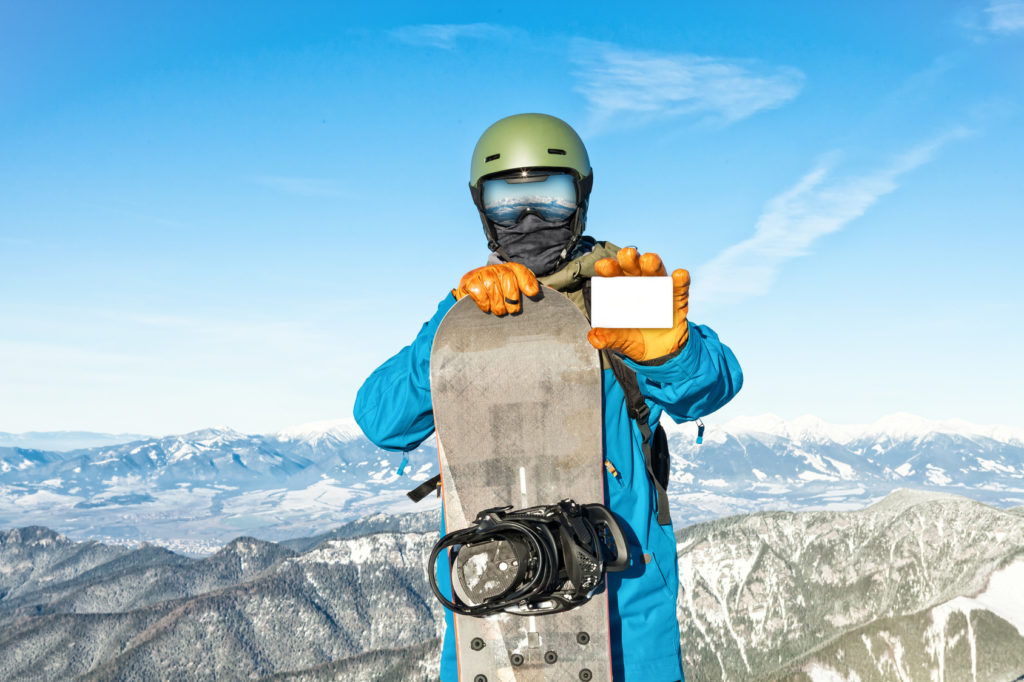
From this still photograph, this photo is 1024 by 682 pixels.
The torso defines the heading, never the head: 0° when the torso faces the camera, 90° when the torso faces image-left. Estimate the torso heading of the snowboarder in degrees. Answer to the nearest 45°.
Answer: approximately 0°
